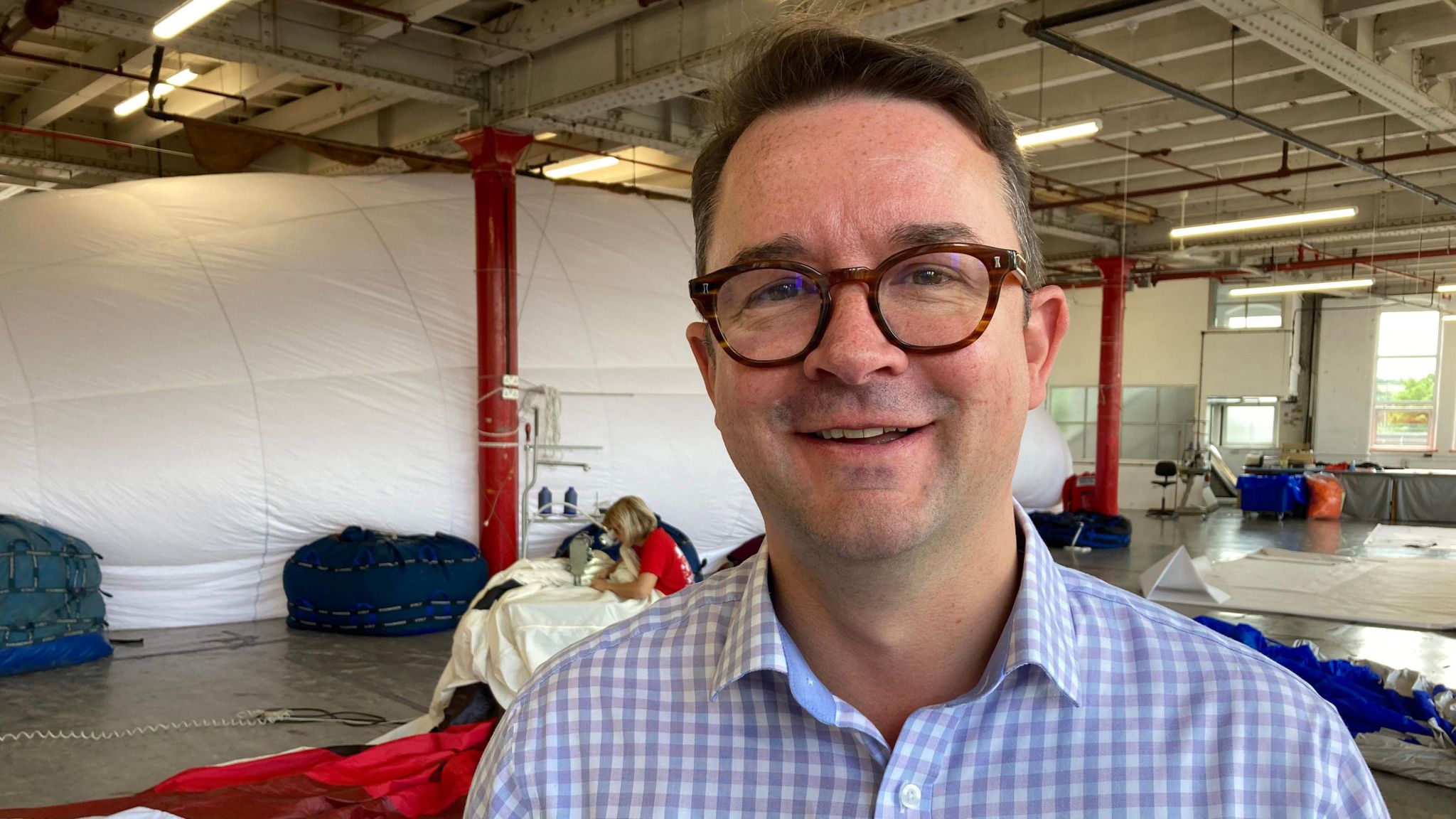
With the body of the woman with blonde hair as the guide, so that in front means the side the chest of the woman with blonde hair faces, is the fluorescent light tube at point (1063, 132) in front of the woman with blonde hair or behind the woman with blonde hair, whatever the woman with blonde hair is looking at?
behind

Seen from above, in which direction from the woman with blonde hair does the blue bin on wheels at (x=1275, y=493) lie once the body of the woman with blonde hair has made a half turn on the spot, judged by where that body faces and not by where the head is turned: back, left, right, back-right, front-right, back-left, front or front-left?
front-left

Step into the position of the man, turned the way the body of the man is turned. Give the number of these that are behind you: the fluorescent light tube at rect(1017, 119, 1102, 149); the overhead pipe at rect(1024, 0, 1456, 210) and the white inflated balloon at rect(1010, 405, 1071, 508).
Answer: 3

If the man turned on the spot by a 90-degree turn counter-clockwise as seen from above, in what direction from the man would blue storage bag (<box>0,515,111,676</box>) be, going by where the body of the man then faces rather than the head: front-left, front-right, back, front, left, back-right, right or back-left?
back-left

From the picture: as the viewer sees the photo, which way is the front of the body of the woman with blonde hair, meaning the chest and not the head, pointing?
to the viewer's left

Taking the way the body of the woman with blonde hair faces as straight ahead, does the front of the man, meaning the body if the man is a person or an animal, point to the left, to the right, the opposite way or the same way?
to the left

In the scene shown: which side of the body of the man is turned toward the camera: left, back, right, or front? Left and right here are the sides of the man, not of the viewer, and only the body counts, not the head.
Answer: front

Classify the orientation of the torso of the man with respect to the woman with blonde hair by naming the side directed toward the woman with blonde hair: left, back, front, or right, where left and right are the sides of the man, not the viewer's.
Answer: back

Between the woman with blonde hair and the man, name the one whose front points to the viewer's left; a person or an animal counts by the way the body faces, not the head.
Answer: the woman with blonde hair

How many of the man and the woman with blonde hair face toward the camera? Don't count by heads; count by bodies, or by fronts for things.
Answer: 1

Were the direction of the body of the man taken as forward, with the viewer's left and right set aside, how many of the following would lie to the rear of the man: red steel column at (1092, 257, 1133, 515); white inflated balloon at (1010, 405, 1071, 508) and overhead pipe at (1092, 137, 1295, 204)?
3

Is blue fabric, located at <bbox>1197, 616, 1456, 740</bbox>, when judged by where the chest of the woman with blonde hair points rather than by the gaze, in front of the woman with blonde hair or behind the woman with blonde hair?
behind

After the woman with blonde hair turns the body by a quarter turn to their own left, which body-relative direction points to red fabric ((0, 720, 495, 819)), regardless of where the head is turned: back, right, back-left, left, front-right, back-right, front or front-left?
front-right

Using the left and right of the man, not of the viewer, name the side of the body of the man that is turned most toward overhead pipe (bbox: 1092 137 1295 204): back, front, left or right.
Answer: back
